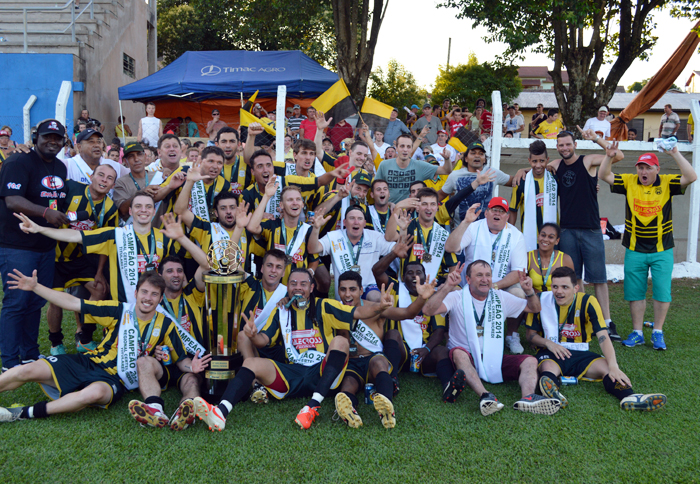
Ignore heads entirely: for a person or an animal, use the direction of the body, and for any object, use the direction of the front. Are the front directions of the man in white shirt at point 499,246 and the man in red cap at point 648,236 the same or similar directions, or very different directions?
same or similar directions

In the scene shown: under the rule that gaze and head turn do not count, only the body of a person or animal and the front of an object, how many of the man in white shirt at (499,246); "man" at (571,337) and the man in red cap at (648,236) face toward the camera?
3

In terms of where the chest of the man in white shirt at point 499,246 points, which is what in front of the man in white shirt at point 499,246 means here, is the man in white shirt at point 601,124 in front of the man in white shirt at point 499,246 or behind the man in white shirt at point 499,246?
behind

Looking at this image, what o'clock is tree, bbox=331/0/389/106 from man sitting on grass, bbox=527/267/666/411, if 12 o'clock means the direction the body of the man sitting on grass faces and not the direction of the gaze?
The tree is roughly at 5 o'clock from the man sitting on grass.

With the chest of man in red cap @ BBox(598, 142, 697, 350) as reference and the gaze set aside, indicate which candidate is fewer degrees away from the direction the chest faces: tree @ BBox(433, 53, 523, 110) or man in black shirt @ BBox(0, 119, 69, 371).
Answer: the man in black shirt

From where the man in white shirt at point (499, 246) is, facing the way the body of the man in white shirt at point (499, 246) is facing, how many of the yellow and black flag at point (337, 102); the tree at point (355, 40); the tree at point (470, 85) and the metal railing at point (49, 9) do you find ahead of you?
0

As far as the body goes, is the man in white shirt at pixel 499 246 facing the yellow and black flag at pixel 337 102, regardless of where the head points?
no

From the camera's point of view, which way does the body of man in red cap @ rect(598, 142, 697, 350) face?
toward the camera

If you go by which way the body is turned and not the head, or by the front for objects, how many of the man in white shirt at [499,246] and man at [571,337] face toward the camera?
2

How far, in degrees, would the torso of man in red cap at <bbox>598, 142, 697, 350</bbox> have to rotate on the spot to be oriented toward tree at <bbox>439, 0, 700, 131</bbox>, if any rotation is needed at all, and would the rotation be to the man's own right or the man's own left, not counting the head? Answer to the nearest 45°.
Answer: approximately 180°

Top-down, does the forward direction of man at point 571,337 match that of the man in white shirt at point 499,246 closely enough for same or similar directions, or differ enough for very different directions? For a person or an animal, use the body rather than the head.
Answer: same or similar directions

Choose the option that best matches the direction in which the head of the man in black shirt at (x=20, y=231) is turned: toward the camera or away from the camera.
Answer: toward the camera

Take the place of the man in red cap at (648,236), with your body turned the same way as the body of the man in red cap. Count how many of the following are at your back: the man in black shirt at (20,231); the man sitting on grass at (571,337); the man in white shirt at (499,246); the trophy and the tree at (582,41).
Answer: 1

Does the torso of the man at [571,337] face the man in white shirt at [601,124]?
no

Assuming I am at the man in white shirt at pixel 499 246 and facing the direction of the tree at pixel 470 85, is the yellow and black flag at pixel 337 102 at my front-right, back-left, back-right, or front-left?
front-left

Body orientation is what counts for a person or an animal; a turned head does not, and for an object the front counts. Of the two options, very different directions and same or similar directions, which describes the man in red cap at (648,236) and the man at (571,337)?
same or similar directions

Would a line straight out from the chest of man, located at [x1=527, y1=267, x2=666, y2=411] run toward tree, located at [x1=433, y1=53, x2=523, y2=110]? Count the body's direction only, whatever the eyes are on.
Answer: no

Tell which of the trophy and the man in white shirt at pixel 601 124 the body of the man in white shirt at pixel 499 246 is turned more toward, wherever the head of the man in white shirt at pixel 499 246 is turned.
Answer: the trophy

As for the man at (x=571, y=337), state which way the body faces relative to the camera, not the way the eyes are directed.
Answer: toward the camera

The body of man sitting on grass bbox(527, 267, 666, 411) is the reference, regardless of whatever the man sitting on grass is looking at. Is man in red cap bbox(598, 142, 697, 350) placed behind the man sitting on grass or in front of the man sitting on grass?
behind
